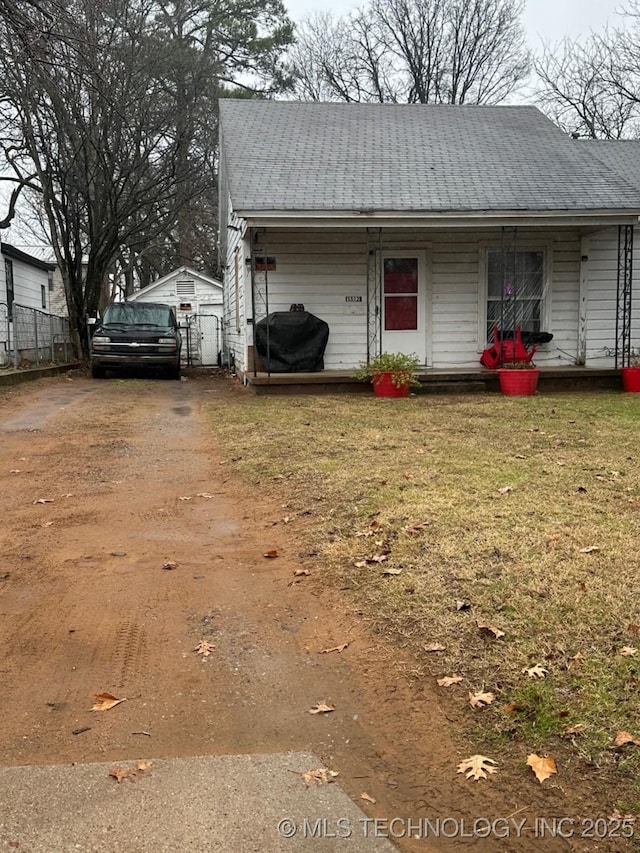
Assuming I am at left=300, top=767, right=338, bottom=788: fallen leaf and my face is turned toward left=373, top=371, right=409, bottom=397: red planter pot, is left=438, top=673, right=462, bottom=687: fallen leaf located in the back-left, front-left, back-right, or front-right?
front-right

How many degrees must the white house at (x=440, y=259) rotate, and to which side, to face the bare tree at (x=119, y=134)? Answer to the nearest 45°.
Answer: approximately 135° to its right

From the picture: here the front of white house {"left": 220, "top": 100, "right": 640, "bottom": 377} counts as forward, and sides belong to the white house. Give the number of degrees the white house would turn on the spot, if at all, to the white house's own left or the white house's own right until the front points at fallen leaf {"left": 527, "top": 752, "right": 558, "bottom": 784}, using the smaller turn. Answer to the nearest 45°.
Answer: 0° — it already faces it

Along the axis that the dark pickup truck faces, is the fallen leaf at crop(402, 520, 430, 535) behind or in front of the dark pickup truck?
in front

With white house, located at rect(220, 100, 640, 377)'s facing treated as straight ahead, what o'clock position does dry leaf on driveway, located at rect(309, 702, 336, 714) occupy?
The dry leaf on driveway is roughly at 12 o'clock from the white house.

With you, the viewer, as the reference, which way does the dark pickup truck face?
facing the viewer

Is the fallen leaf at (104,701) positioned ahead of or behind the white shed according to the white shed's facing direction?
ahead

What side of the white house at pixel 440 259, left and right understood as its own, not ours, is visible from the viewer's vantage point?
front

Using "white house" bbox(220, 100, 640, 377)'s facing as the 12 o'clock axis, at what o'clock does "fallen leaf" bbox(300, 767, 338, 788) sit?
The fallen leaf is roughly at 12 o'clock from the white house.

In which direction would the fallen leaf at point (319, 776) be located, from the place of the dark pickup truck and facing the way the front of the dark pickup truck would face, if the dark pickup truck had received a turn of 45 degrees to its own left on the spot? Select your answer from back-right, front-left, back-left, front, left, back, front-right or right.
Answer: front-right

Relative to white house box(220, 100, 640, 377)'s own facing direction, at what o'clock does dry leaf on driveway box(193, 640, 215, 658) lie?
The dry leaf on driveway is roughly at 12 o'clock from the white house.

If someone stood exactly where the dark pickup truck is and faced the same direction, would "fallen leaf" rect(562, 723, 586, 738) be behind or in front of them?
in front

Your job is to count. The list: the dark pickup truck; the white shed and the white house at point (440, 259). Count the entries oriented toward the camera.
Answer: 3

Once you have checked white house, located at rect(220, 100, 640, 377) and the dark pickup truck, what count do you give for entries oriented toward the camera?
2
